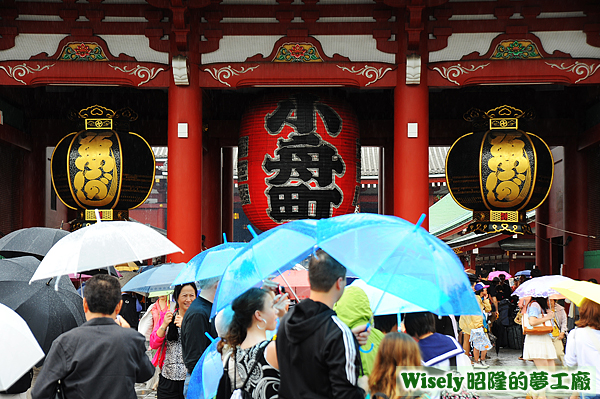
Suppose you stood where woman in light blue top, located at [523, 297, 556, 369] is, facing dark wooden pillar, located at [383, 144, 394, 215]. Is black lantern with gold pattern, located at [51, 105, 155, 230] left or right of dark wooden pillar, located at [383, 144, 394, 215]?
left

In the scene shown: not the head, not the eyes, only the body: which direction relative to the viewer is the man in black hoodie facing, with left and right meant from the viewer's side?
facing away from the viewer and to the right of the viewer
